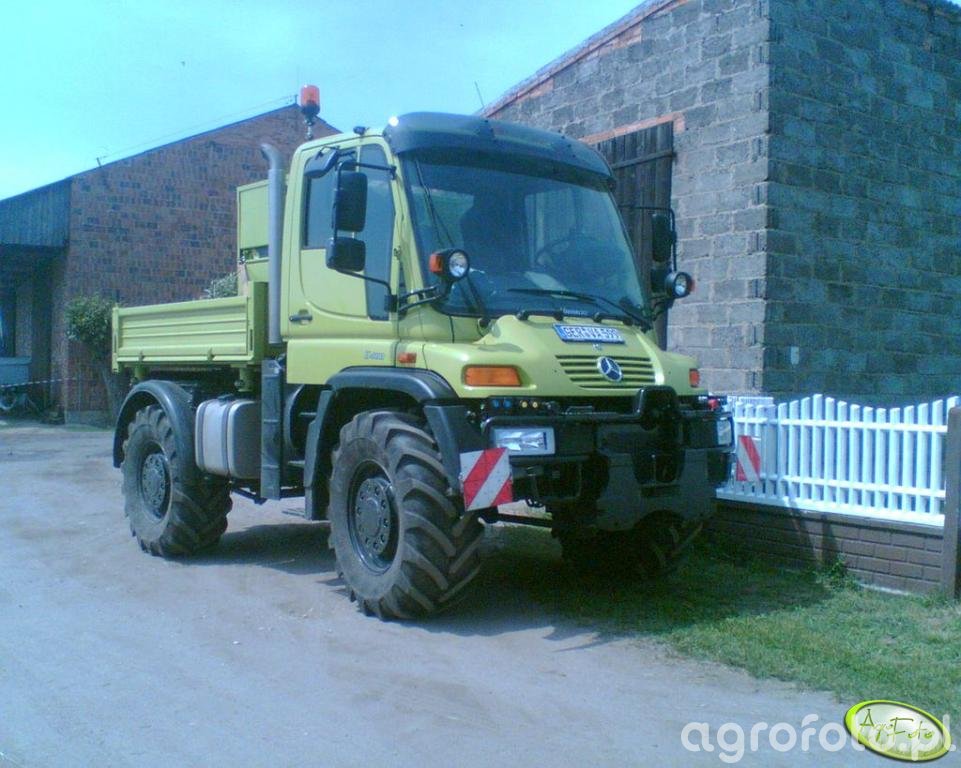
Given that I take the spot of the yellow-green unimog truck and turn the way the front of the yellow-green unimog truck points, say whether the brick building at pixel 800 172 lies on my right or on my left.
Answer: on my left

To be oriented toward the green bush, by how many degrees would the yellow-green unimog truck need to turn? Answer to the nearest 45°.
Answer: approximately 180°

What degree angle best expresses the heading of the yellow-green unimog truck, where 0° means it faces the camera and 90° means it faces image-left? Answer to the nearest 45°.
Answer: approximately 315°

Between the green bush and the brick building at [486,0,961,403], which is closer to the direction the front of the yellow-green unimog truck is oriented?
the brick building

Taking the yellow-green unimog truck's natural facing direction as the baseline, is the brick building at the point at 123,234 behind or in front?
behind

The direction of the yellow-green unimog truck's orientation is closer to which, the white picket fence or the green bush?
the white picket fence
